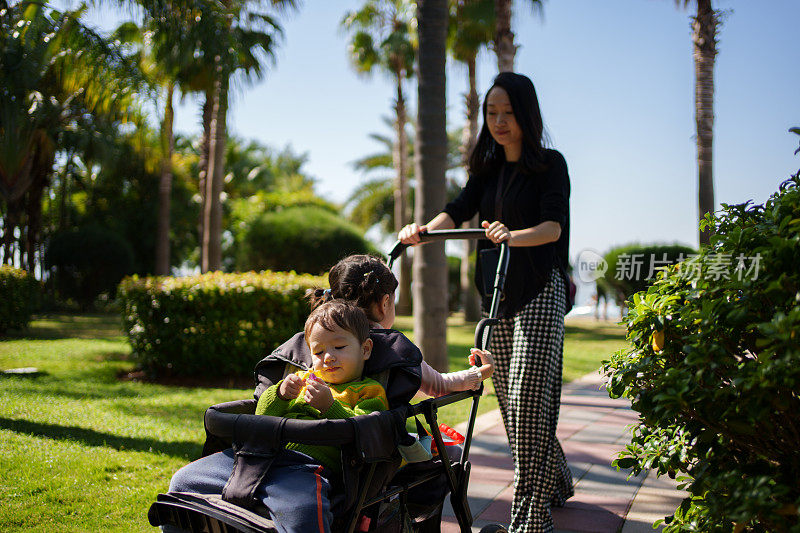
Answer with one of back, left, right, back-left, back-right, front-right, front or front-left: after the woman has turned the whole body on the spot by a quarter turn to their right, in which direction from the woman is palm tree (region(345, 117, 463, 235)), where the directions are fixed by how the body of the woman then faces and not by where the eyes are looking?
front-right

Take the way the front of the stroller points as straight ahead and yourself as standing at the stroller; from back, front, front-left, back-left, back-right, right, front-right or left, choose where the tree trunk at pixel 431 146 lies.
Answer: back-right

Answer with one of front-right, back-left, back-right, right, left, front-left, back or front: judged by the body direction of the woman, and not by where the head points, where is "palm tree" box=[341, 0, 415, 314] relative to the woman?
back-right

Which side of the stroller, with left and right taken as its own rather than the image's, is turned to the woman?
back

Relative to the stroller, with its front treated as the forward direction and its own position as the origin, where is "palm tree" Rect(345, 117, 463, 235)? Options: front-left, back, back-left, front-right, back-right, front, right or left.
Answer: back-right

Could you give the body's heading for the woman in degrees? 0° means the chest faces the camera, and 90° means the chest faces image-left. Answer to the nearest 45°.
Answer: approximately 45°

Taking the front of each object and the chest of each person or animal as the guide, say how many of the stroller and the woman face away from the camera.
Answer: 0

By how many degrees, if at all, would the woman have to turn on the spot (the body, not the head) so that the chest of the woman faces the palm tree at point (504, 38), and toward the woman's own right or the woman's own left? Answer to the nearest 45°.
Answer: approximately 135° to the woman's own right

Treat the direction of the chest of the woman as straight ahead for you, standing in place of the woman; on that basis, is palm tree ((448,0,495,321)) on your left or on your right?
on your right

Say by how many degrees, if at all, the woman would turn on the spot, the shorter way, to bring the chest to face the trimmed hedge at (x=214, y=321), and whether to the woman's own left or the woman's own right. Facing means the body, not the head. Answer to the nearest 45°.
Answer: approximately 90° to the woman's own right

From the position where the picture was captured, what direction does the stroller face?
facing the viewer and to the left of the viewer

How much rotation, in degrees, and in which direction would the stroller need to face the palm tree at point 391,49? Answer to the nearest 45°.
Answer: approximately 135° to its right
